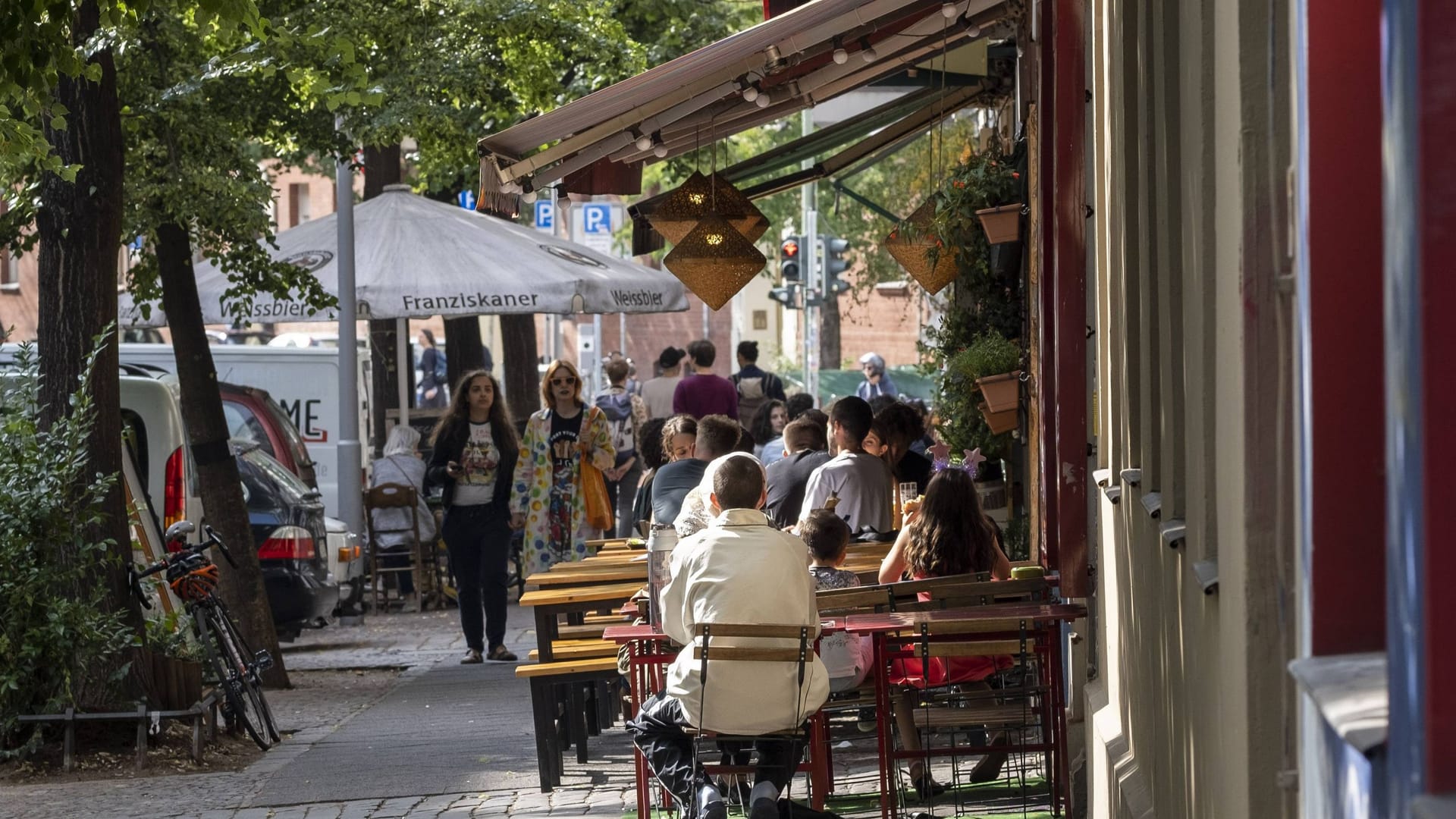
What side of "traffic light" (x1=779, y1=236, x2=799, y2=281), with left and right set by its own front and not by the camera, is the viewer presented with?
front

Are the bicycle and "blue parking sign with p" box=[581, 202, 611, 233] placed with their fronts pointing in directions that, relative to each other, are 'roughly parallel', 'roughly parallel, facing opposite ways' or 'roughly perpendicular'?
roughly parallel

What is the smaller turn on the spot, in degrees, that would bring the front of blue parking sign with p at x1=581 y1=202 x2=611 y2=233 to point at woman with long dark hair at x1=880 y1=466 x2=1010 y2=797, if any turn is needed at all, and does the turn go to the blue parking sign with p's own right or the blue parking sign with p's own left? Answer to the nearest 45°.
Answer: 0° — it already faces them

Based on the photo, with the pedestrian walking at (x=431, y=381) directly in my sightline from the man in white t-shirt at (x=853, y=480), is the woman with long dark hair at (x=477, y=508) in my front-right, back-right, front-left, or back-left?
front-left

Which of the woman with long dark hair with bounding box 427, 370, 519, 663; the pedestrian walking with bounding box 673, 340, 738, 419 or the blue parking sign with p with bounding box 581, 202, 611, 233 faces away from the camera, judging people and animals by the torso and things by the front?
the pedestrian walking

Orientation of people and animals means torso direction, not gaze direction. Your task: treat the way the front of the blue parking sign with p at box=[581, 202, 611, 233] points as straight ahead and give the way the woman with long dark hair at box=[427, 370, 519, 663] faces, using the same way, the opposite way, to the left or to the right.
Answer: the same way

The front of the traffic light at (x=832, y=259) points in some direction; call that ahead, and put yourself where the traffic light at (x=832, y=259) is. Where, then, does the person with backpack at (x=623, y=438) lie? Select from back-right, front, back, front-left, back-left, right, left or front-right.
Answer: right

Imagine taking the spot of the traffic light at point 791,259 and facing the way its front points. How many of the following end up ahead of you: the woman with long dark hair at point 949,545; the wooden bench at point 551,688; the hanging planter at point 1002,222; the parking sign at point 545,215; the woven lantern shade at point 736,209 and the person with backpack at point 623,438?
5

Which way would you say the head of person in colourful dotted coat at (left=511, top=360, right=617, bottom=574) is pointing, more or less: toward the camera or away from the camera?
toward the camera

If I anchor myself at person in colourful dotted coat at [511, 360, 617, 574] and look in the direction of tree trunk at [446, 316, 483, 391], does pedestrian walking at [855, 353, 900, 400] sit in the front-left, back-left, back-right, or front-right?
front-right

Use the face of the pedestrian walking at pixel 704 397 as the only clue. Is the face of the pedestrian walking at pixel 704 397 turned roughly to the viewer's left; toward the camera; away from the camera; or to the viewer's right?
away from the camera

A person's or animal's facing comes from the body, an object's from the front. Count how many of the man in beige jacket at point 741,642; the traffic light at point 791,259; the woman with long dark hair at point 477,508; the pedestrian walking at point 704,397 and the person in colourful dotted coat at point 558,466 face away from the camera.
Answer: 2

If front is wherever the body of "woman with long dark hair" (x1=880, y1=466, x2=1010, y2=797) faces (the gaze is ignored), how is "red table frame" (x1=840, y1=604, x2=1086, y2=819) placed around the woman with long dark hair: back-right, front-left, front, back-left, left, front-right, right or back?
back

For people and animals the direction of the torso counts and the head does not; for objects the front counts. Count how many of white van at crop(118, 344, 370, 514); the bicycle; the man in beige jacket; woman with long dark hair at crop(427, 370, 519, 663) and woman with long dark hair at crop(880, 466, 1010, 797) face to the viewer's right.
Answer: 0

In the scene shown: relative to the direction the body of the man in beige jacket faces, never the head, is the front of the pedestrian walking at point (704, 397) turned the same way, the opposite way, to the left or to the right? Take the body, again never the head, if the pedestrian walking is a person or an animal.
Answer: the same way
